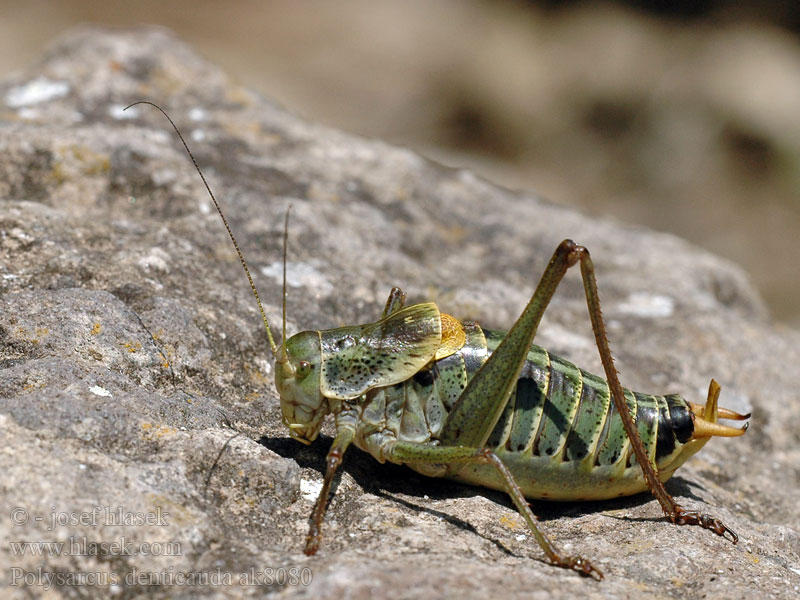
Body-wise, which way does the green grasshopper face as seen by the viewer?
to the viewer's left
